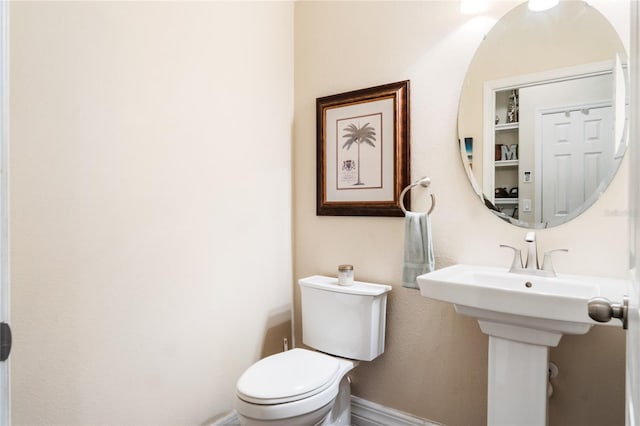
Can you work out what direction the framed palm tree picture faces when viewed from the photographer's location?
facing the viewer and to the left of the viewer

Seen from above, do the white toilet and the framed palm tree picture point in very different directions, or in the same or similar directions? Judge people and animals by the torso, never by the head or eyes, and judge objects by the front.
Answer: same or similar directions

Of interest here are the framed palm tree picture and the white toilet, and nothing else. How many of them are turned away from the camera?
0

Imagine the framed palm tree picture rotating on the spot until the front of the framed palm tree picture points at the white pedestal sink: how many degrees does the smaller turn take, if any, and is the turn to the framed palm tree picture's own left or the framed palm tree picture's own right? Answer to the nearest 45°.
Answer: approximately 90° to the framed palm tree picture's own left
